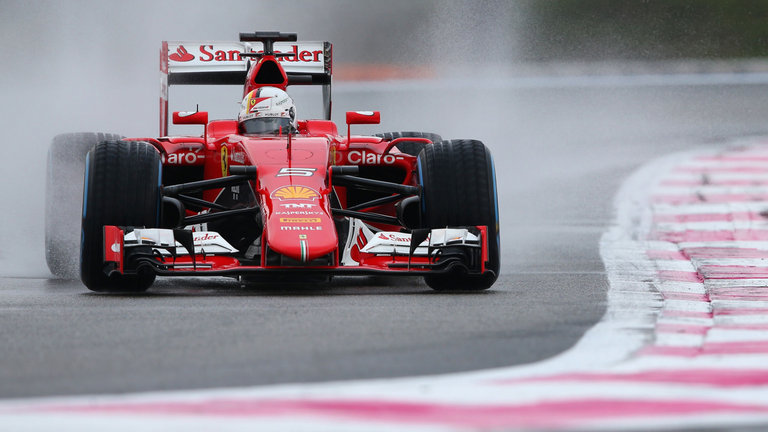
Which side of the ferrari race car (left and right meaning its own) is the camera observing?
front
